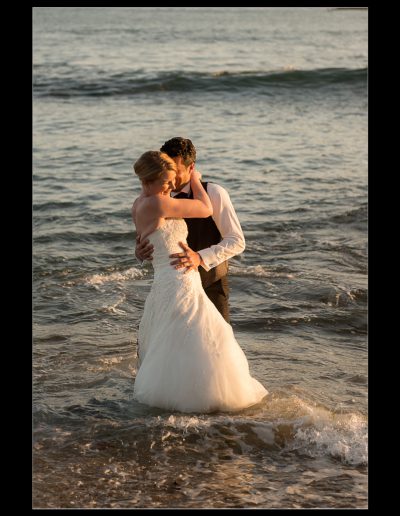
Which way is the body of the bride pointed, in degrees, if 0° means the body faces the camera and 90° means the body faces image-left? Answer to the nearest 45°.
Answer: approximately 270°

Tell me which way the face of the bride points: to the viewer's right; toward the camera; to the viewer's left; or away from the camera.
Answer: to the viewer's right

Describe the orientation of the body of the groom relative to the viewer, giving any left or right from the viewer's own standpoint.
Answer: facing the viewer and to the left of the viewer
